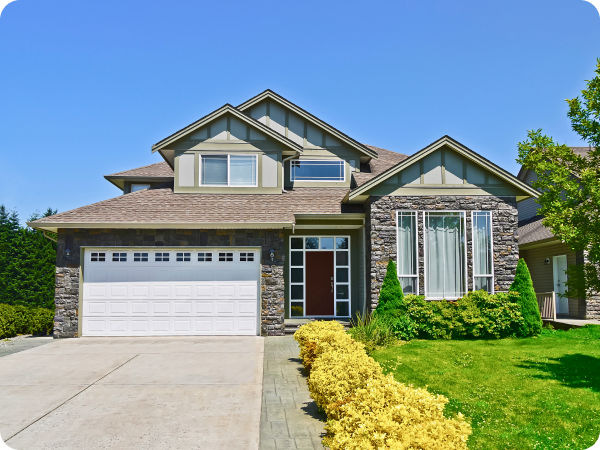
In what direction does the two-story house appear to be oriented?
toward the camera

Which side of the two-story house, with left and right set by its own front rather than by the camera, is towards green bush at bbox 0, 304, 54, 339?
right

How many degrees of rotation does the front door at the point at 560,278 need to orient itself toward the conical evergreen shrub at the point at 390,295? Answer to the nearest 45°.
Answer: approximately 45° to its right

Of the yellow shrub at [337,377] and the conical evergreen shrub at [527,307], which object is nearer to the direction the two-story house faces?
the yellow shrub

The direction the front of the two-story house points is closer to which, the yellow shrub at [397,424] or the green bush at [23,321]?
the yellow shrub

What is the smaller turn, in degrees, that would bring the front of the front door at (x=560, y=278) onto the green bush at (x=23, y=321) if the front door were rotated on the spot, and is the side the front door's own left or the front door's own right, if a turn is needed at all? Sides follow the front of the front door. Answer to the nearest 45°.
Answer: approximately 45° to the front door's own right

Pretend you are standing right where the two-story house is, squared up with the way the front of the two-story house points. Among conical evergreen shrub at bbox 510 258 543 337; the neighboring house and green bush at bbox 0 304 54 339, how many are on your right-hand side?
1

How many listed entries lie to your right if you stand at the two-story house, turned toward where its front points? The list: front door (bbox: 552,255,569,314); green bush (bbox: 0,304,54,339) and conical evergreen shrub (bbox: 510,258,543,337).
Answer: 1

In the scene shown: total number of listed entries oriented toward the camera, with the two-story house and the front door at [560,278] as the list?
2

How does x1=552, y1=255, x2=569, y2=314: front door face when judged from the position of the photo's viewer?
facing the viewer

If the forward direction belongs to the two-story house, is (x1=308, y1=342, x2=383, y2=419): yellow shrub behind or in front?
in front

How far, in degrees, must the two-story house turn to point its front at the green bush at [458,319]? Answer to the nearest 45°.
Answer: approximately 90° to its left

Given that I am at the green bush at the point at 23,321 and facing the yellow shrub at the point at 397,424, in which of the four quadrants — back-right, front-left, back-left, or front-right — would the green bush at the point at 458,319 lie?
front-left

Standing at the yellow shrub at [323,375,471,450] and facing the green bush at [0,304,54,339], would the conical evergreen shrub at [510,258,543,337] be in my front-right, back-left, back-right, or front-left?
front-right
